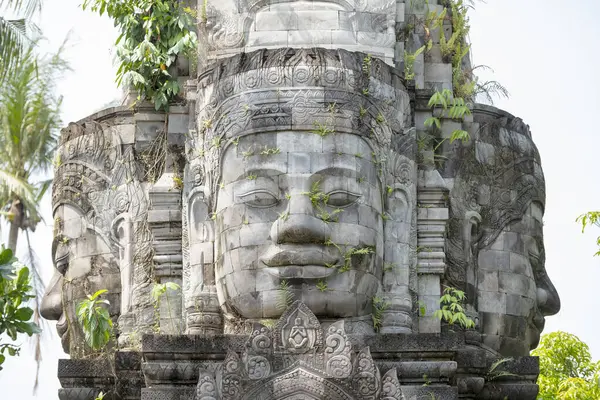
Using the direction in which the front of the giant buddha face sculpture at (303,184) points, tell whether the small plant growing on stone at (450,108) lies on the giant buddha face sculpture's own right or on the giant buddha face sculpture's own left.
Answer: on the giant buddha face sculpture's own left

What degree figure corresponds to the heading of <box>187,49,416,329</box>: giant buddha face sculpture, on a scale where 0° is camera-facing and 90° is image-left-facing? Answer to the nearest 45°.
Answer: approximately 0°

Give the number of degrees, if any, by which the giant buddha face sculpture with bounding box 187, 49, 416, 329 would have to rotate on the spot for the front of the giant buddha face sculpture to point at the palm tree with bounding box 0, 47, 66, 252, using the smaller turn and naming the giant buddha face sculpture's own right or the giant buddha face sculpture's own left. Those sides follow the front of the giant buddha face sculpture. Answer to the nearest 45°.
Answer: approximately 135° to the giant buddha face sculpture's own right

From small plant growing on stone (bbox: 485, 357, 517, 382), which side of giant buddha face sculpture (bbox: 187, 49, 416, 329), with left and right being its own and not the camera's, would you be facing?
left
